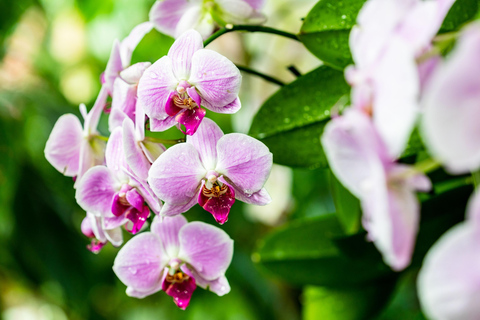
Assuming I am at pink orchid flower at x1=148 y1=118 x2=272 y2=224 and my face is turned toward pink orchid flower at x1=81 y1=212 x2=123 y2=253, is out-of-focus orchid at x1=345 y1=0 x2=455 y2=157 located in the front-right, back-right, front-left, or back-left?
back-left

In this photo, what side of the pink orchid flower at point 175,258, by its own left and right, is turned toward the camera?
front

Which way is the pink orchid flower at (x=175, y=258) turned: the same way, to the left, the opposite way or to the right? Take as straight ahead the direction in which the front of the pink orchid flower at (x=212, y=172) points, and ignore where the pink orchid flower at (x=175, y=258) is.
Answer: the same way

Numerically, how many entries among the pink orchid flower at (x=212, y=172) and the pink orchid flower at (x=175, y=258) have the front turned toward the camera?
2
